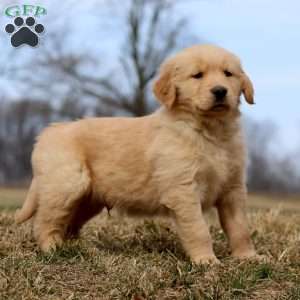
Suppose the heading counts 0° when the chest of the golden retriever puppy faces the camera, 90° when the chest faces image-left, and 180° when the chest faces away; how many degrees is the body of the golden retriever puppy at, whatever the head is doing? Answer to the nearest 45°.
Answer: approximately 315°
